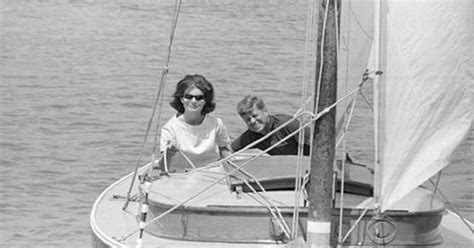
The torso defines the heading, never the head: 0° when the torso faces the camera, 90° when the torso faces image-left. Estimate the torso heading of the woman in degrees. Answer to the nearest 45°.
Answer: approximately 0°
